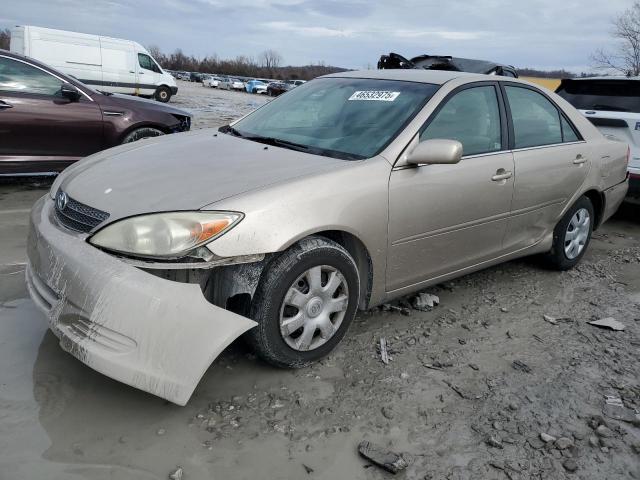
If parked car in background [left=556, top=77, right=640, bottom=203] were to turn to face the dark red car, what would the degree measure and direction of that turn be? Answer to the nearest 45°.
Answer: approximately 135° to its left

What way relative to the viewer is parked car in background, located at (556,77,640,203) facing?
away from the camera

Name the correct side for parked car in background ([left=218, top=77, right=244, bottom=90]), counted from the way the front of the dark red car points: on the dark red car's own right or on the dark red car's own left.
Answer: on the dark red car's own left

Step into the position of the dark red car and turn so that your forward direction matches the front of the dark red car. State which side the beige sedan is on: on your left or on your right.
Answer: on your right

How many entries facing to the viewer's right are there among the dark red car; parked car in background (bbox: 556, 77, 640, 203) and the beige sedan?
1

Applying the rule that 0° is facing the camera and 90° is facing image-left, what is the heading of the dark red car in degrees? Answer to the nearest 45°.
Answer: approximately 270°

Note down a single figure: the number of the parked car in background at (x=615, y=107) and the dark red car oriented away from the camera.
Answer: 1

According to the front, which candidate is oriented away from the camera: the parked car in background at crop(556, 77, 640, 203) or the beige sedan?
the parked car in background

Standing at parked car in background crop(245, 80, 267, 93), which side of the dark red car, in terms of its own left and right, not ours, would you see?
left

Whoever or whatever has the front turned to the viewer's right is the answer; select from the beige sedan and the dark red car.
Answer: the dark red car

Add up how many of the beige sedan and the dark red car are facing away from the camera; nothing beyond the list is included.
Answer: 0

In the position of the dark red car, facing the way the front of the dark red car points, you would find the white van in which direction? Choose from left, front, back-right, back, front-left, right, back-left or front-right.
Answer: left

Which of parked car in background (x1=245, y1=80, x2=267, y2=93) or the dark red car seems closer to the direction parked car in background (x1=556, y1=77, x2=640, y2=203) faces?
the parked car in background

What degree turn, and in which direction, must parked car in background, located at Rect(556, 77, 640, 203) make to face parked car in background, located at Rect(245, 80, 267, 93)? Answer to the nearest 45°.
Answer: approximately 45° to its left
